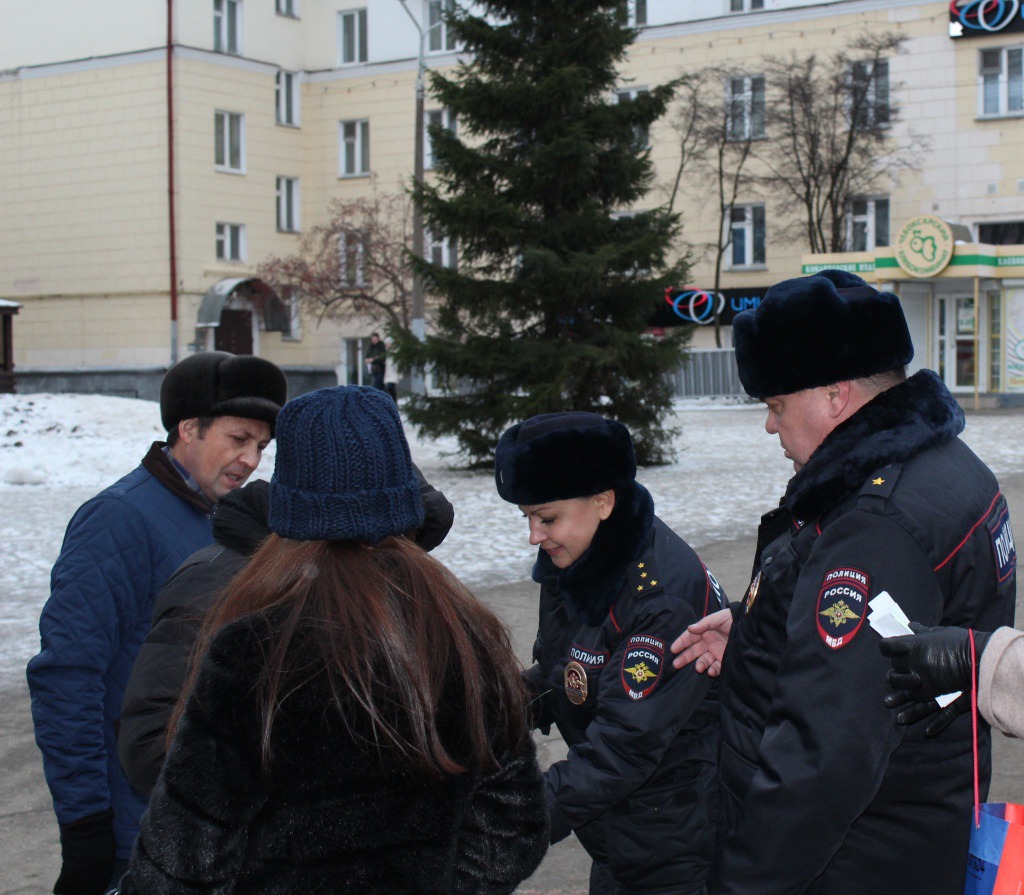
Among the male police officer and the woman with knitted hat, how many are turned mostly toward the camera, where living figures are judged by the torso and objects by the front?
0

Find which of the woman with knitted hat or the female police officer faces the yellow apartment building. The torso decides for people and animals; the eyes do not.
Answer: the woman with knitted hat

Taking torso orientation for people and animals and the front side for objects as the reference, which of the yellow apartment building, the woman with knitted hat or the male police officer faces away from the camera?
the woman with knitted hat

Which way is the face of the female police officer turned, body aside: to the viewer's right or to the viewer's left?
to the viewer's left

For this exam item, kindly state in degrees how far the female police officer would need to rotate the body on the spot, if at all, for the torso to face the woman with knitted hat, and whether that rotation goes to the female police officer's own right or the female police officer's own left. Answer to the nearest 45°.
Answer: approximately 45° to the female police officer's own left

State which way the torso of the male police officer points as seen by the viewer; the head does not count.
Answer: to the viewer's left

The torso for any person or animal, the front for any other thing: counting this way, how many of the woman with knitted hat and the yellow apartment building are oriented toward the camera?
1

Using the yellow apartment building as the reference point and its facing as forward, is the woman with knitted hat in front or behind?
in front

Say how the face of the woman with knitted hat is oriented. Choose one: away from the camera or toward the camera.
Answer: away from the camera

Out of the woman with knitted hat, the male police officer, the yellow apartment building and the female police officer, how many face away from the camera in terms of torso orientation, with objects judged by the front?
1

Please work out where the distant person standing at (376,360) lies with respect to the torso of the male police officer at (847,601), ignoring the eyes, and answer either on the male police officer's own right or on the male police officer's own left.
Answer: on the male police officer's own right

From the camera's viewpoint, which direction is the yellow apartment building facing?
toward the camera

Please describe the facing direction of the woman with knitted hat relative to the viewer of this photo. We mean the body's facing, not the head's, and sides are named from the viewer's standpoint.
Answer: facing away from the viewer

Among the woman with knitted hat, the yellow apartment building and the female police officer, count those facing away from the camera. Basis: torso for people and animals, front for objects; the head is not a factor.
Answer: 1

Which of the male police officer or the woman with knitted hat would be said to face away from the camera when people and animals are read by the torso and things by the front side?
the woman with knitted hat

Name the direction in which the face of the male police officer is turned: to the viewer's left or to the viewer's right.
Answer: to the viewer's left

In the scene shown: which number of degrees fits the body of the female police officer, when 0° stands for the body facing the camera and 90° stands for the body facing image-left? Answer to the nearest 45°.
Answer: approximately 45°

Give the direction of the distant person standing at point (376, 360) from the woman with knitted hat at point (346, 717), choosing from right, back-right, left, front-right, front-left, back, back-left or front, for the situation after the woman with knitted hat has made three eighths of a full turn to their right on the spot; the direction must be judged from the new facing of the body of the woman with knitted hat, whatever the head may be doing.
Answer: back-left
